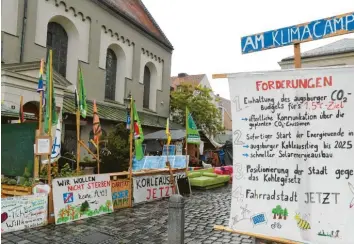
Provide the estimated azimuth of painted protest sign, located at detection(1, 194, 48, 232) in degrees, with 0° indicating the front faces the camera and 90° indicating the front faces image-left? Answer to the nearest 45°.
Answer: approximately 315°

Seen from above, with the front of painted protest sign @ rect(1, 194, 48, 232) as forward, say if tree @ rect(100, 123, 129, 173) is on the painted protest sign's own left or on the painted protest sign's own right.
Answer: on the painted protest sign's own left

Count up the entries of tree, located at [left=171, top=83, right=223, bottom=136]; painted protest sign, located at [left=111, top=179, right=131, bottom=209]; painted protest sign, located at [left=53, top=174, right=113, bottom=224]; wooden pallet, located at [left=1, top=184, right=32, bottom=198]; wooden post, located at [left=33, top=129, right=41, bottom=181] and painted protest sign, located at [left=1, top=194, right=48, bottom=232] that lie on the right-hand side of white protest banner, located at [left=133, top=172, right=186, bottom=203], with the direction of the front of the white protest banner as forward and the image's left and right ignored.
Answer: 5

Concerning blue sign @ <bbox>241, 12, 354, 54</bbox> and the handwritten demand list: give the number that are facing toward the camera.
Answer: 2

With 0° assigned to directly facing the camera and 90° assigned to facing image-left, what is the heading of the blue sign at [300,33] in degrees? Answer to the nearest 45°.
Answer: approximately 0°

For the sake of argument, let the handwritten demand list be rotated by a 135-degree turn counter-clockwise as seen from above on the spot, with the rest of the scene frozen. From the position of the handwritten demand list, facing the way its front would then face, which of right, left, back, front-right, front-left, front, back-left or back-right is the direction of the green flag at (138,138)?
left

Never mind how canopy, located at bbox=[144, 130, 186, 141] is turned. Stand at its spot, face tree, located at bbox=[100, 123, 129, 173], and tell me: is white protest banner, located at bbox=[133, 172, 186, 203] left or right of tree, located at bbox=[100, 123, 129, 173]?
left

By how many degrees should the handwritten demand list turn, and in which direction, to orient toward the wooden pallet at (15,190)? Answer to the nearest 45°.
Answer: approximately 90° to its right

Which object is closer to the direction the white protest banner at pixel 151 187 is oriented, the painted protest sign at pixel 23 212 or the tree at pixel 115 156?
the painted protest sign

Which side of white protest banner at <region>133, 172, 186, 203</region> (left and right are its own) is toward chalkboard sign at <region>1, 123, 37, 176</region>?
right

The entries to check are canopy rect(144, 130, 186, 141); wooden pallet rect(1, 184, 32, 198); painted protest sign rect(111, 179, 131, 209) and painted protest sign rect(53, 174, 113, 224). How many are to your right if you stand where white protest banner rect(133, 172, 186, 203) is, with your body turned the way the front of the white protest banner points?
3

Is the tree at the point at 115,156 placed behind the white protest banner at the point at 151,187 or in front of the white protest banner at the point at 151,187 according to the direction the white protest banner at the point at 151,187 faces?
behind

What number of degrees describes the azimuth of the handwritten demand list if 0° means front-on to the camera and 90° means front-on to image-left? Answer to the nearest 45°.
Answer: approximately 0°
